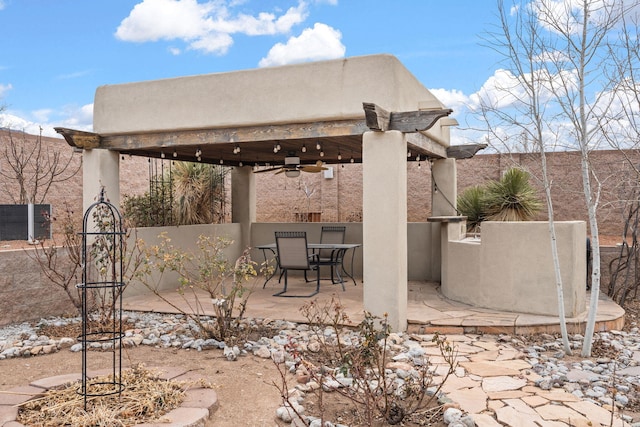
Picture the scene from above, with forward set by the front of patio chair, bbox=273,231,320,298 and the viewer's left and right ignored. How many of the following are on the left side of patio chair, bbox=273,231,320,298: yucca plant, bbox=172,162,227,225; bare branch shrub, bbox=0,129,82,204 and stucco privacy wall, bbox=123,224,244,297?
3

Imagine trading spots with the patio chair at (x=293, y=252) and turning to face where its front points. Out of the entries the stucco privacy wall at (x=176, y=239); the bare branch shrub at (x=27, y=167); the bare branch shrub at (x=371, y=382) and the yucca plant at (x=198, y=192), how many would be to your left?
3

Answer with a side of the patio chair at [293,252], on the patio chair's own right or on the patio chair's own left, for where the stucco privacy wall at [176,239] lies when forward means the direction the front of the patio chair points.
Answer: on the patio chair's own left

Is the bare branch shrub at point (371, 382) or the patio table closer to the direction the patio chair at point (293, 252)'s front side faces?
the patio table

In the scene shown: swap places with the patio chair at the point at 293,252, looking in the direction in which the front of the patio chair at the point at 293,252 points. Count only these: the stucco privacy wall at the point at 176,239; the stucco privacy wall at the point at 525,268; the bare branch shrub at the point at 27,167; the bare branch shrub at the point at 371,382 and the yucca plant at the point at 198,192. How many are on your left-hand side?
3

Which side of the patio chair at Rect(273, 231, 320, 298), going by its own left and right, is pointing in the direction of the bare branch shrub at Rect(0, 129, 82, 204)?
left

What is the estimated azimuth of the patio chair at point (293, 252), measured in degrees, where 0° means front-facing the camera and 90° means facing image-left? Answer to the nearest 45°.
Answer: approximately 225°

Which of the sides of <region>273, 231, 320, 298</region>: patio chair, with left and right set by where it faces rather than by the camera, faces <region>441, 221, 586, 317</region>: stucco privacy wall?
right

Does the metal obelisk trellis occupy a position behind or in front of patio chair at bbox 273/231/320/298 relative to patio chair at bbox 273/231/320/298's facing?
behind

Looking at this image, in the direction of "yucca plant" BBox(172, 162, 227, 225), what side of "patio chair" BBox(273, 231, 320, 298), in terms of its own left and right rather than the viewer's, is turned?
left

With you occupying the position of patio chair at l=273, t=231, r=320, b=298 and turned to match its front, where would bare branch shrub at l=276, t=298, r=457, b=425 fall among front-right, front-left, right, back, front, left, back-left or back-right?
back-right
